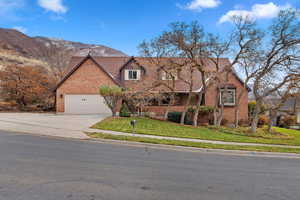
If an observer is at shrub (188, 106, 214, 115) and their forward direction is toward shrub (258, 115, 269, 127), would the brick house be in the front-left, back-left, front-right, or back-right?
back-left

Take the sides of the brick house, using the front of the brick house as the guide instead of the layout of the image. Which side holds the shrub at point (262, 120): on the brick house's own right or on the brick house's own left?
on the brick house's own left

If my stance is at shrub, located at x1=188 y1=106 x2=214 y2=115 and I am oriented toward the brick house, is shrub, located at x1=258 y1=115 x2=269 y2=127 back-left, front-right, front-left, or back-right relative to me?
back-right

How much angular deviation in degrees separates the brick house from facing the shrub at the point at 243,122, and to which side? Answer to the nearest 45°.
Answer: approximately 90° to its left

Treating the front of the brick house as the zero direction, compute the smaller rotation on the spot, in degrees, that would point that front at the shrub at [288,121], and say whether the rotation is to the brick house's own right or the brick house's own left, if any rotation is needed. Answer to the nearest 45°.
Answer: approximately 90° to the brick house's own left

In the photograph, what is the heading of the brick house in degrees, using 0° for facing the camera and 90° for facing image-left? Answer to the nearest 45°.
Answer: approximately 0°

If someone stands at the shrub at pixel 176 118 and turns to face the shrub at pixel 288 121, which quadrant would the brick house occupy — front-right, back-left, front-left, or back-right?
back-left
